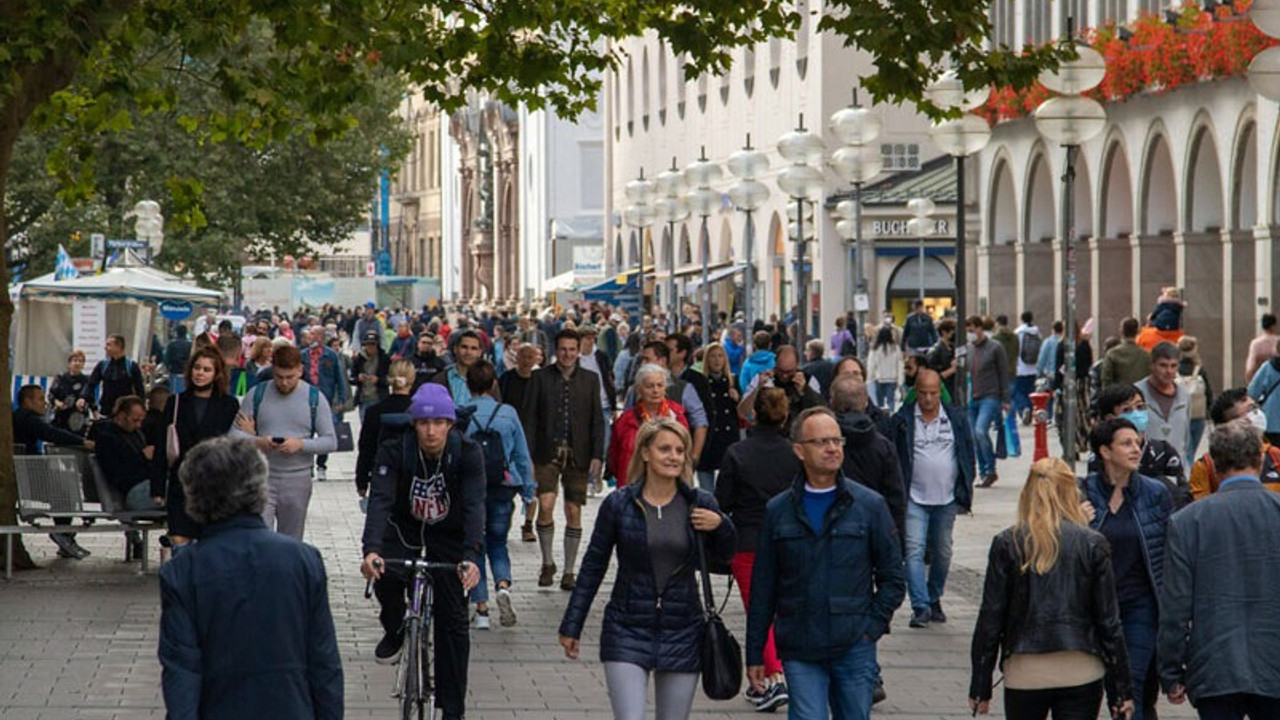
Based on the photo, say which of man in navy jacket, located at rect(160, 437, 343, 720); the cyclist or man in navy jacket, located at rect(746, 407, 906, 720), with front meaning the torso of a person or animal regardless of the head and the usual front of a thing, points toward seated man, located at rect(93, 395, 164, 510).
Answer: man in navy jacket, located at rect(160, 437, 343, 720)

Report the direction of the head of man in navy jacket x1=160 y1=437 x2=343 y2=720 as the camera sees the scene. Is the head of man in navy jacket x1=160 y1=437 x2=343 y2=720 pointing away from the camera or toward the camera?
away from the camera

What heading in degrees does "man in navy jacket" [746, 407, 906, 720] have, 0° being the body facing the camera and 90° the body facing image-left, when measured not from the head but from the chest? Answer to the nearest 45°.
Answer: approximately 0°

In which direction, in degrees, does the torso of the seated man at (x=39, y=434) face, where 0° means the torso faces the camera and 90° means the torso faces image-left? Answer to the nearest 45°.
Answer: approximately 270°

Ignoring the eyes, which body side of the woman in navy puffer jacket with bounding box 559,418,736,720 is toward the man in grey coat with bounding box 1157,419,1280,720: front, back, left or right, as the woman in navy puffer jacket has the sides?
left

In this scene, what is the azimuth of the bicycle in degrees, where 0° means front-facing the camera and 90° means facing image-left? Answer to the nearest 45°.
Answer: approximately 0°

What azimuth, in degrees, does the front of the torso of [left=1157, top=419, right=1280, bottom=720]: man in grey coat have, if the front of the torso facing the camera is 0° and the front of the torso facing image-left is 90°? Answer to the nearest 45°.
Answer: approximately 180°

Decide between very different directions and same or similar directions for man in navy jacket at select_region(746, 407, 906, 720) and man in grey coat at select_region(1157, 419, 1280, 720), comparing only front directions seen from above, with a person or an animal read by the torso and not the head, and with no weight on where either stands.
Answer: very different directions

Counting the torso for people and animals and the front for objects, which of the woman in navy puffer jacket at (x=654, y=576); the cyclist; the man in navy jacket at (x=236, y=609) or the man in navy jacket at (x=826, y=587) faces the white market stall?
the man in navy jacket at (x=236, y=609)

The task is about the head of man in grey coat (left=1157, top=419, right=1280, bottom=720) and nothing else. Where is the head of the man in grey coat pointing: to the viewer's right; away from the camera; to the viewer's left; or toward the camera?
away from the camera
